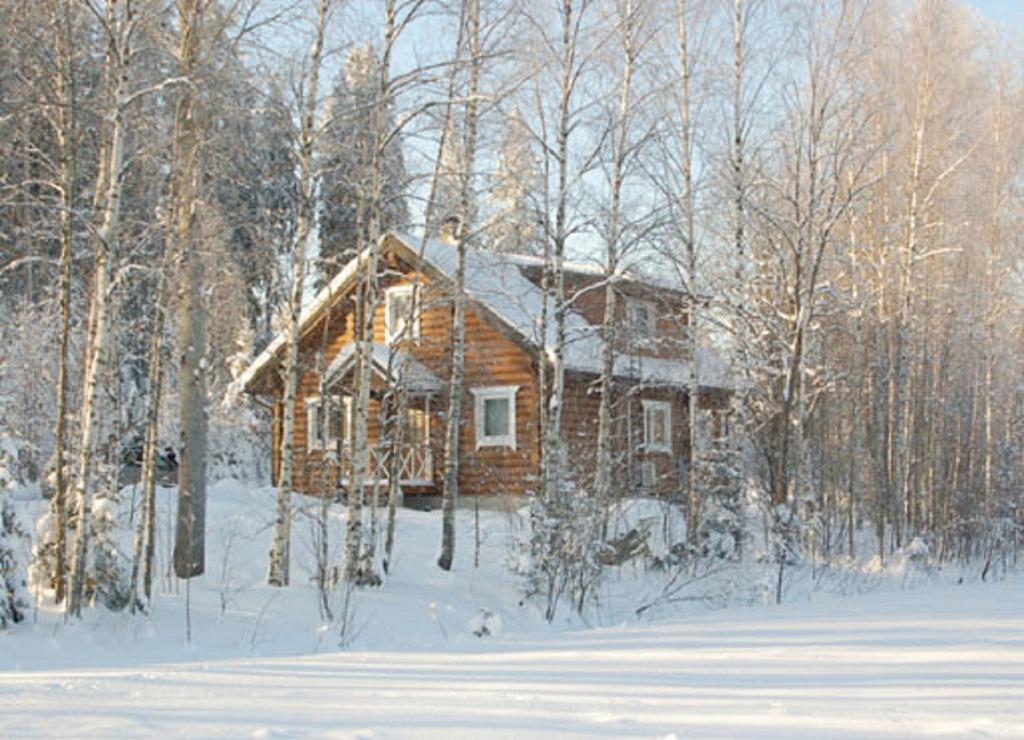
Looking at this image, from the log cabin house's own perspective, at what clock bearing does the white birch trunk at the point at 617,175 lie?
The white birch trunk is roughly at 10 o'clock from the log cabin house.

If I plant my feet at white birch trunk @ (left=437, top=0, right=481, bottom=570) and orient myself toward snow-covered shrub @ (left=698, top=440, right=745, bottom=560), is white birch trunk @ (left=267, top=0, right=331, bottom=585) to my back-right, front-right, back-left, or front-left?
back-right

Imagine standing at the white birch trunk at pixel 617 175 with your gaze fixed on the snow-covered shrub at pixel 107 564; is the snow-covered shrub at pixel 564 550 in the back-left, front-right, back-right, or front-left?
front-left

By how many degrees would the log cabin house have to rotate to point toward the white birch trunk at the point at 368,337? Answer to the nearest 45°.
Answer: approximately 45° to its left

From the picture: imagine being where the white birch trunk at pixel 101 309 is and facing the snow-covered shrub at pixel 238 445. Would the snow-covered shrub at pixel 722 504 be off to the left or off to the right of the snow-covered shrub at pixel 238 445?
right

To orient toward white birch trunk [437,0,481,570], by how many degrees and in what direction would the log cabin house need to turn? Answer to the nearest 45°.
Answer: approximately 45° to its left

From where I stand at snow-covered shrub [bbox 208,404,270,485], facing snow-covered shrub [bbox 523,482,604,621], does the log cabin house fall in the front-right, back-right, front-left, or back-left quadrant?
front-left

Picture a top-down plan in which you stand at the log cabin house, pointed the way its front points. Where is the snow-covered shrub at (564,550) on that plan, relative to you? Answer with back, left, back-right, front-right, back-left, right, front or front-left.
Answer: front-left

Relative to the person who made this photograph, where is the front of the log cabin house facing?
facing the viewer and to the left of the viewer

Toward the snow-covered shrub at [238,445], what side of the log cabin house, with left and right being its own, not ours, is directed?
right

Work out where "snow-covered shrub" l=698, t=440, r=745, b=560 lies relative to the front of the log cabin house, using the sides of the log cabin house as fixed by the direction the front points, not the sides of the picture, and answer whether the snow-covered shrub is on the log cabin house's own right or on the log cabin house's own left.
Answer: on the log cabin house's own left
